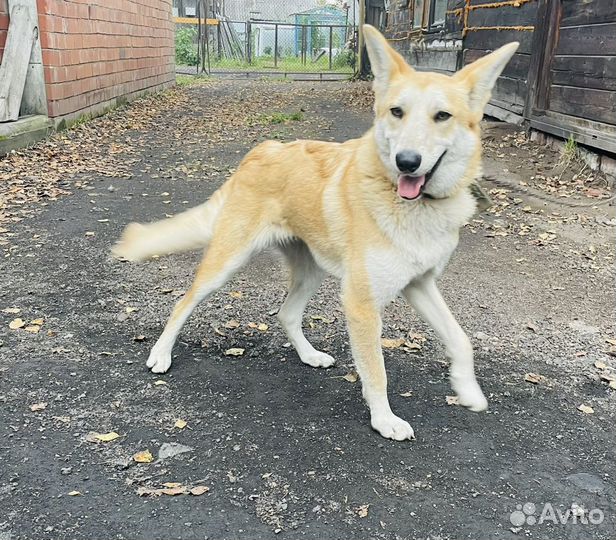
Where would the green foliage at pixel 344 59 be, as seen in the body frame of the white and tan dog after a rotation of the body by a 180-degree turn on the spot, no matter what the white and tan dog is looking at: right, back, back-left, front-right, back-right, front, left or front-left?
front-right

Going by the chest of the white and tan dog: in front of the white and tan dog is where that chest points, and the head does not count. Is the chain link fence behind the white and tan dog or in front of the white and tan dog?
behind

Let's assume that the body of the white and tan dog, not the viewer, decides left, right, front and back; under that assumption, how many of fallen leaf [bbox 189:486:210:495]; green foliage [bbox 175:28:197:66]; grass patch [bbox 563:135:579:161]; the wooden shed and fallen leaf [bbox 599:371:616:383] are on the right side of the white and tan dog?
1

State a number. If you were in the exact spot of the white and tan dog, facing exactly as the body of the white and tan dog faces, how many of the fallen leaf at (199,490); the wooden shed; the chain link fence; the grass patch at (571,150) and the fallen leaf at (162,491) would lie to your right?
2

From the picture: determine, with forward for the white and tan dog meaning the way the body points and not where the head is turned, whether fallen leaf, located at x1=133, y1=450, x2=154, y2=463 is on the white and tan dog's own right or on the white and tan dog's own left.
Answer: on the white and tan dog's own right

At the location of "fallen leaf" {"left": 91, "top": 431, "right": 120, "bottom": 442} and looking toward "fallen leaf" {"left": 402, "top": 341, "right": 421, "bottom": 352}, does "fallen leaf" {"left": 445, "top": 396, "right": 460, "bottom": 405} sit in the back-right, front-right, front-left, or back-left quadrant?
front-right

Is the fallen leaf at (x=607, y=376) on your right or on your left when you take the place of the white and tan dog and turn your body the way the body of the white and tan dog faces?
on your left

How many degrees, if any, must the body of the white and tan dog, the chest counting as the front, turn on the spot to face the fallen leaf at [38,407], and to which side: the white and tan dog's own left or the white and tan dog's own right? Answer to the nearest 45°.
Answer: approximately 135° to the white and tan dog's own right

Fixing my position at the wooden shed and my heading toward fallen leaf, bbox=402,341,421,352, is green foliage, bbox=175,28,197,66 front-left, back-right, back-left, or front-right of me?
back-right

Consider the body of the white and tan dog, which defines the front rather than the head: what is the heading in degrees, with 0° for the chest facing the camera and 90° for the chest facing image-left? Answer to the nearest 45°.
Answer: approximately 315°

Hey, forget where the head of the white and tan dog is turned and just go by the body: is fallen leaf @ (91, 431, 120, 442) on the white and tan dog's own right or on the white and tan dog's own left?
on the white and tan dog's own right

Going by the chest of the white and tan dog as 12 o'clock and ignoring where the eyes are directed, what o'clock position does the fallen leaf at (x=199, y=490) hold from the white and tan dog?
The fallen leaf is roughly at 3 o'clock from the white and tan dog.
